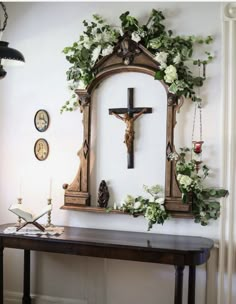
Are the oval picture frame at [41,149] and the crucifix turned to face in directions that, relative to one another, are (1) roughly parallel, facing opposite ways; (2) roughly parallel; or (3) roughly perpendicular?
roughly parallel

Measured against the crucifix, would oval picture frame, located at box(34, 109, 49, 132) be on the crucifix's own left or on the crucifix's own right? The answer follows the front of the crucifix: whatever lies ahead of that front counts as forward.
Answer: on the crucifix's own right

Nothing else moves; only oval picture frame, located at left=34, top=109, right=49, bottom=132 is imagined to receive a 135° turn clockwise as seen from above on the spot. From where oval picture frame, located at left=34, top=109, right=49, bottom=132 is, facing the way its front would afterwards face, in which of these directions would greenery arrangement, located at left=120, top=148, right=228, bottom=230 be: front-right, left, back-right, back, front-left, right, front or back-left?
back

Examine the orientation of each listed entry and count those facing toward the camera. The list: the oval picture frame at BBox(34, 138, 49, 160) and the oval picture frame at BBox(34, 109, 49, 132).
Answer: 2

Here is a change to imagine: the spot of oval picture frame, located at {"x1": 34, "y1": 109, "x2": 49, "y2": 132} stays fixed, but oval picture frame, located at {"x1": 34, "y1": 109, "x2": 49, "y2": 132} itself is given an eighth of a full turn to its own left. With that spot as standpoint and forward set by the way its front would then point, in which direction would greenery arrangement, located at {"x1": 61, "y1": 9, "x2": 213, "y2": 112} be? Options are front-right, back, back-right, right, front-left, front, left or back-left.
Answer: front

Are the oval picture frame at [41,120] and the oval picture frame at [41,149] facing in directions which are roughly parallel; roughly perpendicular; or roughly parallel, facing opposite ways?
roughly parallel

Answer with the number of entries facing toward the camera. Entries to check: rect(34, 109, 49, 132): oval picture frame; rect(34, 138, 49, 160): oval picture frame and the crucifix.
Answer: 3

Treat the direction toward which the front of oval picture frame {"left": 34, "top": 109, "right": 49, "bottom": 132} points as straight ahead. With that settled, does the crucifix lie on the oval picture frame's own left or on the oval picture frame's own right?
on the oval picture frame's own left

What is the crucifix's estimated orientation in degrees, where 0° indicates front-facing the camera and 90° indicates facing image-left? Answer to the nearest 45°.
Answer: approximately 0°

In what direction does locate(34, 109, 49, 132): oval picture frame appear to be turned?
toward the camera
